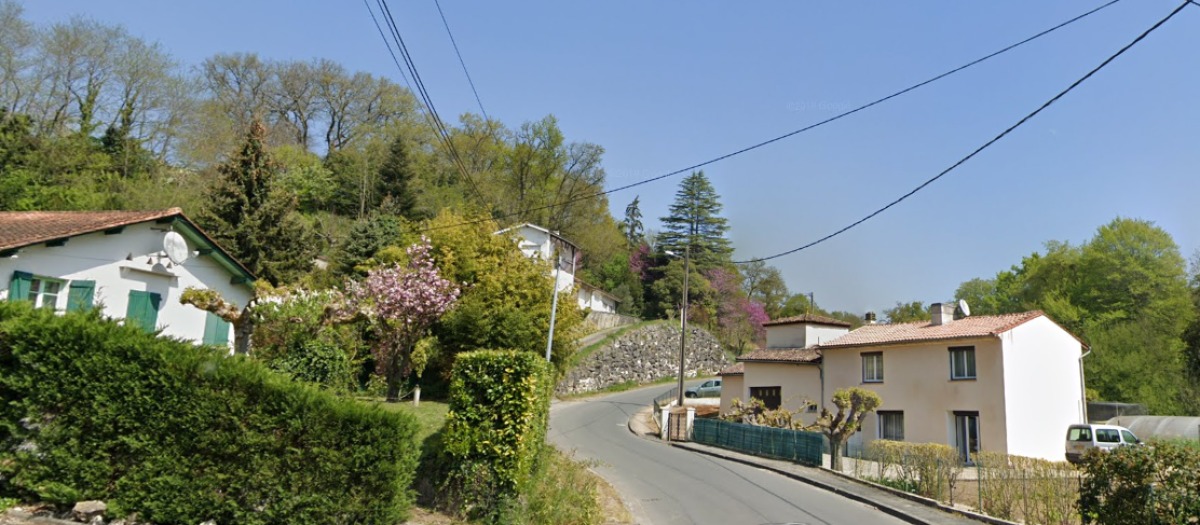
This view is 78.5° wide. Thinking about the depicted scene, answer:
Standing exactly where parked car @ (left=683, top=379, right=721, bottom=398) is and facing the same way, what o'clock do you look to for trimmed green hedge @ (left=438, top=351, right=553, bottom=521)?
The trimmed green hedge is roughly at 9 o'clock from the parked car.

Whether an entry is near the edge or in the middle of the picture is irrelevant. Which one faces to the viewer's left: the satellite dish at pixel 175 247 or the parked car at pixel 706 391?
the parked car

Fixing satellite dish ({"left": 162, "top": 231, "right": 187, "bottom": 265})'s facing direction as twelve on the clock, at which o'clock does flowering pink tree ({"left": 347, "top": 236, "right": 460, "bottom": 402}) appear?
The flowering pink tree is roughly at 10 o'clock from the satellite dish.

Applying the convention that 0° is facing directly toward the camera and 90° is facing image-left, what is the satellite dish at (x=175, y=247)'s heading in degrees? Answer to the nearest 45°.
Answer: approximately 315°

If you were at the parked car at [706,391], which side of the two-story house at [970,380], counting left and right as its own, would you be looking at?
right

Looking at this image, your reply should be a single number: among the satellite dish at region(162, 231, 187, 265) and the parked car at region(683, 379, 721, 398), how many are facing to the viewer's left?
1

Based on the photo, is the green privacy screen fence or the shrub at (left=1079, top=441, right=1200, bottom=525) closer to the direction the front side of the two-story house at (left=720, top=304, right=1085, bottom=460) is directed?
the green privacy screen fence

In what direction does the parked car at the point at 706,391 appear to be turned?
to the viewer's left
